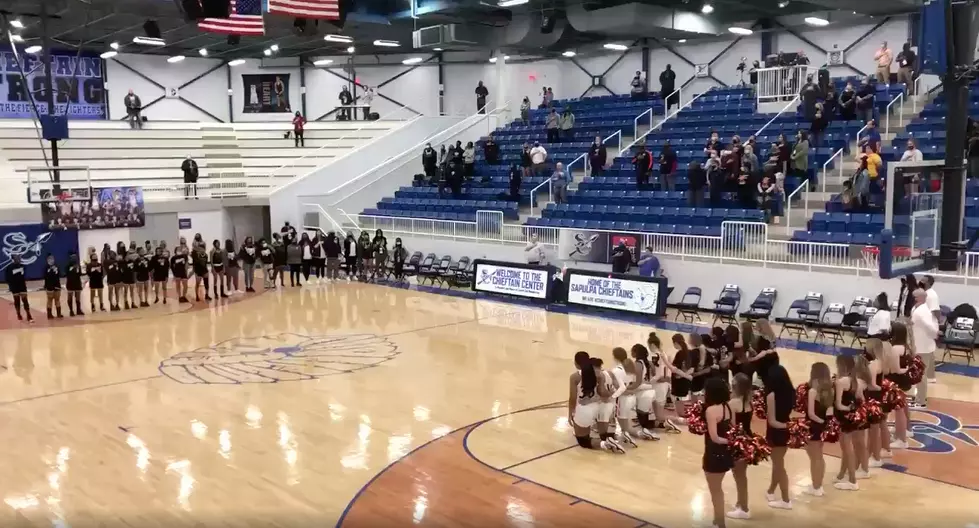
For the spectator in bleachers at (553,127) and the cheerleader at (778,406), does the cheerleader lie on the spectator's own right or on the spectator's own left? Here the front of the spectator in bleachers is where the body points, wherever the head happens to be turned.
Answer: on the spectator's own left

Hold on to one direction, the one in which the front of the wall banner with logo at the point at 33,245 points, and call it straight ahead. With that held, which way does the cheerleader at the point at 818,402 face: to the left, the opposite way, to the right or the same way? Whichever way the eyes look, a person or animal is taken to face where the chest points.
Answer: the opposite way

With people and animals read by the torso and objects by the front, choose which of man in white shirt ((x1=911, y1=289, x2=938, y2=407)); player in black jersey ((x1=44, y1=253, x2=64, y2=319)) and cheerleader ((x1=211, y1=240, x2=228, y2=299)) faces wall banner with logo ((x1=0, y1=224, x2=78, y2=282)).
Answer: the man in white shirt

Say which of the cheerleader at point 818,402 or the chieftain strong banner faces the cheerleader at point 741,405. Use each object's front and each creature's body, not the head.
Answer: the chieftain strong banner

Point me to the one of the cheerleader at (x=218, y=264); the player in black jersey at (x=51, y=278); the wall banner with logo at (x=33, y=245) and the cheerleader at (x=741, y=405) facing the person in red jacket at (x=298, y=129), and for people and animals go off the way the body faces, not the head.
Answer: the cheerleader at (x=741, y=405)

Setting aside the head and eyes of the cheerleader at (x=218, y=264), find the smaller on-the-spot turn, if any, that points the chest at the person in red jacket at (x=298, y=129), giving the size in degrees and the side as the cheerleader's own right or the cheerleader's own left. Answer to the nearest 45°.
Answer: approximately 135° to the cheerleader's own left

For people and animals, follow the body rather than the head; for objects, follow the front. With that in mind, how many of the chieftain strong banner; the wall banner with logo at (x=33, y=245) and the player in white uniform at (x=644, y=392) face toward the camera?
2

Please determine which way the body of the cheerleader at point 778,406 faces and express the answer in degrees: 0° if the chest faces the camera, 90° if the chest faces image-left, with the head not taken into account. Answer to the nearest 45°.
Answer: approximately 135°

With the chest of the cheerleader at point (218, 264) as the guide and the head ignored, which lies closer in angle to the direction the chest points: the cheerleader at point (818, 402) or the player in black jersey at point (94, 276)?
the cheerleader
